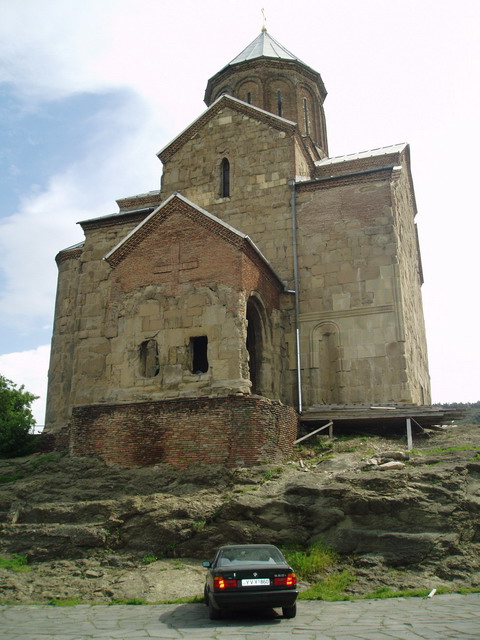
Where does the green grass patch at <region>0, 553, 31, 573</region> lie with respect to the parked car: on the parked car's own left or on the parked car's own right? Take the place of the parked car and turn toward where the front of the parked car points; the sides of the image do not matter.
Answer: on the parked car's own left

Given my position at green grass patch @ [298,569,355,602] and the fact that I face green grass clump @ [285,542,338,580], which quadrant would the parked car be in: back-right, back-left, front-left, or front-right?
back-left

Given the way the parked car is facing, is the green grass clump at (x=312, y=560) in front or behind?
in front

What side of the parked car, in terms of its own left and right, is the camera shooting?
back

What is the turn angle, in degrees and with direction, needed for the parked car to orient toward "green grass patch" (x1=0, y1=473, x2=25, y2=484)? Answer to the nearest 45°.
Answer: approximately 45° to its left

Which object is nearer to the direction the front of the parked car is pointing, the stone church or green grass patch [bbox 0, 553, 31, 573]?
the stone church

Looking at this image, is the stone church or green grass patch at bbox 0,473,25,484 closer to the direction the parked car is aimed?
the stone church

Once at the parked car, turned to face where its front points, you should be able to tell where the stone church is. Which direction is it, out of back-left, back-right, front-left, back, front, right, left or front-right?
front

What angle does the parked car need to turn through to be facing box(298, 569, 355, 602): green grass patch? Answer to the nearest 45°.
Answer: approximately 45° to its right

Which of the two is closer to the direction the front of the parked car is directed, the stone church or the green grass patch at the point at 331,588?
the stone church
